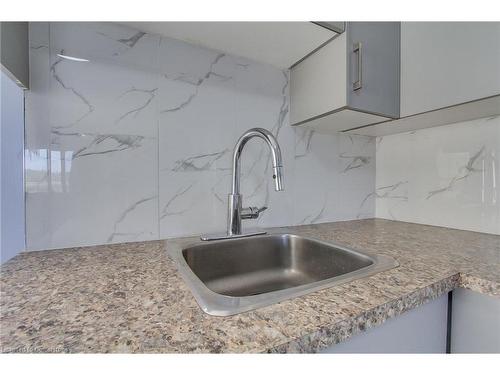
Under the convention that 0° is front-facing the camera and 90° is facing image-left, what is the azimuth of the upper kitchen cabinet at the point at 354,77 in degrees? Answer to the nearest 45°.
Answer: approximately 315°

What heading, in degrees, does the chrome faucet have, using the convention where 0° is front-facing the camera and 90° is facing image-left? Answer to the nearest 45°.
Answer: approximately 315°

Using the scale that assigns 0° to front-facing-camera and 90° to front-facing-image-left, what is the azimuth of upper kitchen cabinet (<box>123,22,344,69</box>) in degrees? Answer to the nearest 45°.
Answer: approximately 315°

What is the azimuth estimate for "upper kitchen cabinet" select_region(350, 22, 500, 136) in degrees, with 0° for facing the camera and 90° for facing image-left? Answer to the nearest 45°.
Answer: approximately 45°
